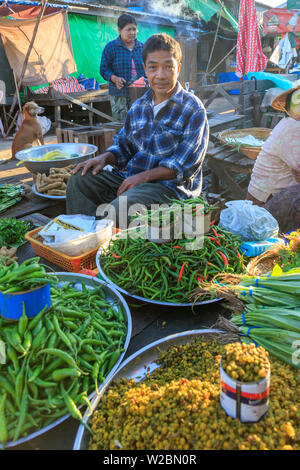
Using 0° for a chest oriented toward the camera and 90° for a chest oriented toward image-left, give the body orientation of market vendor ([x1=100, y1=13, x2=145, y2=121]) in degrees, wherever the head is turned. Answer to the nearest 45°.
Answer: approximately 315°

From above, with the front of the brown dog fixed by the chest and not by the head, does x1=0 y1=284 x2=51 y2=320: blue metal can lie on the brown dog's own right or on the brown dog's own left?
on the brown dog's own right

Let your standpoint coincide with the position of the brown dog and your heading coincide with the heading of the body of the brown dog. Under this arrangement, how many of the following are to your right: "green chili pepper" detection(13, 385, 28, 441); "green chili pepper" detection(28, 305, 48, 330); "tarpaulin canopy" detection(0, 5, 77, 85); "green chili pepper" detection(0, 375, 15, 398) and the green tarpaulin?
3

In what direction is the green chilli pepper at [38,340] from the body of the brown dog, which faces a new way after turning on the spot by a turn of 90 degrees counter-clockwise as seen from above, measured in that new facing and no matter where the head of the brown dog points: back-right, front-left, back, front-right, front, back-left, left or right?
back

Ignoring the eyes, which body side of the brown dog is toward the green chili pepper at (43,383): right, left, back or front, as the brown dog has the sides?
right

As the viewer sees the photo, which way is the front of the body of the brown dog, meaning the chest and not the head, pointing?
to the viewer's right

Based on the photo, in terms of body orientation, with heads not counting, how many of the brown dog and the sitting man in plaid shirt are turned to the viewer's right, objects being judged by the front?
1

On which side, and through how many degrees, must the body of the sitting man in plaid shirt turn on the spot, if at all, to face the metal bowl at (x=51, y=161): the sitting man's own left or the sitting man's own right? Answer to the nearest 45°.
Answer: approximately 90° to the sitting man's own right

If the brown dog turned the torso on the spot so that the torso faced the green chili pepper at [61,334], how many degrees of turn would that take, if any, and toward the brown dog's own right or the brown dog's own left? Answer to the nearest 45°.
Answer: approximately 90° to the brown dog's own right

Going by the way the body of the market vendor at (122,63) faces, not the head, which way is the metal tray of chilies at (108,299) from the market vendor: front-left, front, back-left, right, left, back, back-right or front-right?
front-right
